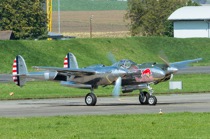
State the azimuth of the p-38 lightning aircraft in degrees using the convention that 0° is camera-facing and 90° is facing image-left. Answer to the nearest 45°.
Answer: approximately 315°
